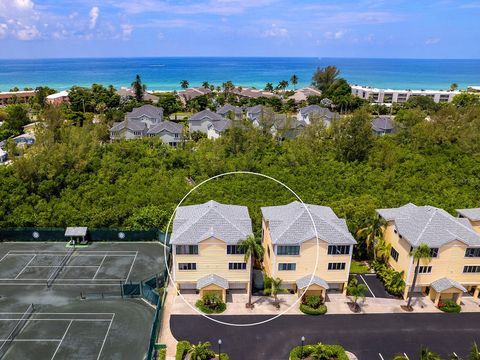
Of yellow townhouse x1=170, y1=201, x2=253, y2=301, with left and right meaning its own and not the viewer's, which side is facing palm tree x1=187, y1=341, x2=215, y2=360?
front

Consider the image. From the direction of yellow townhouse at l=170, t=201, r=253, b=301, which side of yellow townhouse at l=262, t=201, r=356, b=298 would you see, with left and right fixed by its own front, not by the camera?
right

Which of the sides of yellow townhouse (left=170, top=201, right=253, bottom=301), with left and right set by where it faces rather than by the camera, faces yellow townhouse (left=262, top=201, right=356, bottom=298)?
left

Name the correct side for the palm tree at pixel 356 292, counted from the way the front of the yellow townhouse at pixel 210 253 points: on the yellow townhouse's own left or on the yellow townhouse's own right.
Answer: on the yellow townhouse's own left

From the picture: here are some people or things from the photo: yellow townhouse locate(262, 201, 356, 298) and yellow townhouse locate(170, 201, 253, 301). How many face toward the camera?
2

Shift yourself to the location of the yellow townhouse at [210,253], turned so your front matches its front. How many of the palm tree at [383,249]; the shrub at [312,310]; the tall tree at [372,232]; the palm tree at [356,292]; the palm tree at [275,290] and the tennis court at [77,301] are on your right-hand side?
1

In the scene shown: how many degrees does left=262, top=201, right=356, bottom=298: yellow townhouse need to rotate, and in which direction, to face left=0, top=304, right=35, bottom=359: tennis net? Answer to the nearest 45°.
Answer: approximately 45° to its right

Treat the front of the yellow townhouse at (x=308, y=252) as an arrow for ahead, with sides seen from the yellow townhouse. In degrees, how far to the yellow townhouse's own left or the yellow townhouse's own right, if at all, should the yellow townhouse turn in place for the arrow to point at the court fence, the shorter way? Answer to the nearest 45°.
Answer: approximately 90° to the yellow townhouse's own right

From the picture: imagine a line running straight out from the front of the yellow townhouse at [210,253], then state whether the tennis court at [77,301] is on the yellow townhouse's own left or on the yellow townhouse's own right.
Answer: on the yellow townhouse's own right

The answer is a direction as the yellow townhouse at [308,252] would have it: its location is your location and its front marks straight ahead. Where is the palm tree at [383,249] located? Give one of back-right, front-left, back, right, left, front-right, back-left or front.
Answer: back-left

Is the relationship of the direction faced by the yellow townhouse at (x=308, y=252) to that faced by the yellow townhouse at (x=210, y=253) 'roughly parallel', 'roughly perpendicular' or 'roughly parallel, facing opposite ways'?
roughly parallel

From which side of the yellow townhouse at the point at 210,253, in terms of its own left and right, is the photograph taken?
front

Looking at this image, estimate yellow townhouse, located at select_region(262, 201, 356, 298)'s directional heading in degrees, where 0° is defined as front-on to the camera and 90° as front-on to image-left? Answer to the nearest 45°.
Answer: approximately 0°

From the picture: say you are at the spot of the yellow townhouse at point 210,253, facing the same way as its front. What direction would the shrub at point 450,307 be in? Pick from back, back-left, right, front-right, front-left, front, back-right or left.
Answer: left

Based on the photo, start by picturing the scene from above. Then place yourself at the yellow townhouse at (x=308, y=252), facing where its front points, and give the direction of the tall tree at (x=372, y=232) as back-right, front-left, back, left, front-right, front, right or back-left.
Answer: back-left
